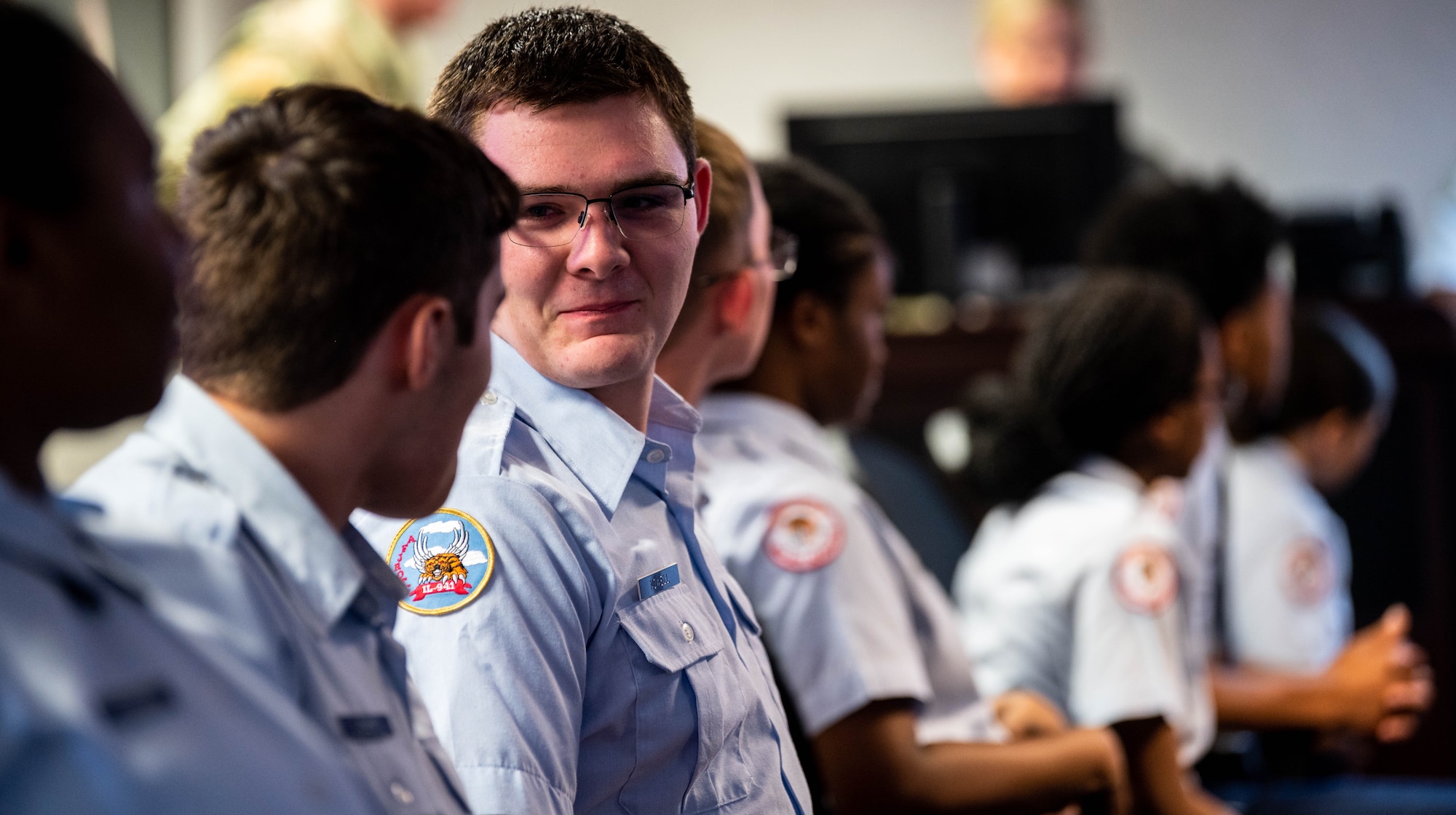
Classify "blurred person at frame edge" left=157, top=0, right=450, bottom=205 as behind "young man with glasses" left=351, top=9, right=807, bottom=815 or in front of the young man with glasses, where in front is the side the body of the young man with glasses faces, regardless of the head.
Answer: behind

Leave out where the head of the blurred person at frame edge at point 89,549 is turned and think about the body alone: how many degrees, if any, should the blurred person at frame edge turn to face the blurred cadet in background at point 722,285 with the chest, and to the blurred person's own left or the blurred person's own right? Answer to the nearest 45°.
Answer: approximately 45° to the blurred person's own left

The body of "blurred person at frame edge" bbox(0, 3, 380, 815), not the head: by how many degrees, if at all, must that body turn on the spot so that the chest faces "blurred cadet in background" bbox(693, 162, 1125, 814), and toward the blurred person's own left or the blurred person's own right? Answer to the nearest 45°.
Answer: approximately 45° to the blurred person's own left

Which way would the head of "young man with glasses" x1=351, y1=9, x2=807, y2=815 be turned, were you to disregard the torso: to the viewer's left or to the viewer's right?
to the viewer's left

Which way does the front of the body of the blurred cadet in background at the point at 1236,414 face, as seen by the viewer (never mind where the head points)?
to the viewer's right

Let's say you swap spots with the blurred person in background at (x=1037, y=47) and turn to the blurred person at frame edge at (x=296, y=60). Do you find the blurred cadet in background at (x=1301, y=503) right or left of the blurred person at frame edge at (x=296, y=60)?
left

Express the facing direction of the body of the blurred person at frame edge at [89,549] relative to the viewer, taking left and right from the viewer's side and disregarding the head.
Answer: facing to the right of the viewer

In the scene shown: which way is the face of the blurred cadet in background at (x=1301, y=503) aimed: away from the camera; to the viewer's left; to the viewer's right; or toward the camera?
to the viewer's right

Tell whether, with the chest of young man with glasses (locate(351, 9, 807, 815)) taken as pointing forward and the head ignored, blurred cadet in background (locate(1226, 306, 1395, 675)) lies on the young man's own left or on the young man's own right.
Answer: on the young man's own left

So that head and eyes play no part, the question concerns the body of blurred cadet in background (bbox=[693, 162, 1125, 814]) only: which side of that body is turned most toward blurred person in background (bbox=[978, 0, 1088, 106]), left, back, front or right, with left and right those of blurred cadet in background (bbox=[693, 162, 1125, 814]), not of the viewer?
left

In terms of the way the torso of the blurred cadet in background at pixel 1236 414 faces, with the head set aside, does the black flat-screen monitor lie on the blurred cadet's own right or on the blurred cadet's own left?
on the blurred cadet's own left

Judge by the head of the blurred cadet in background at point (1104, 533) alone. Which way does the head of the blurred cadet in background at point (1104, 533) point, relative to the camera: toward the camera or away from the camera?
away from the camera

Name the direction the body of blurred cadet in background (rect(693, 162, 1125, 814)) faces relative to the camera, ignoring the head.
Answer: to the viewer's right
